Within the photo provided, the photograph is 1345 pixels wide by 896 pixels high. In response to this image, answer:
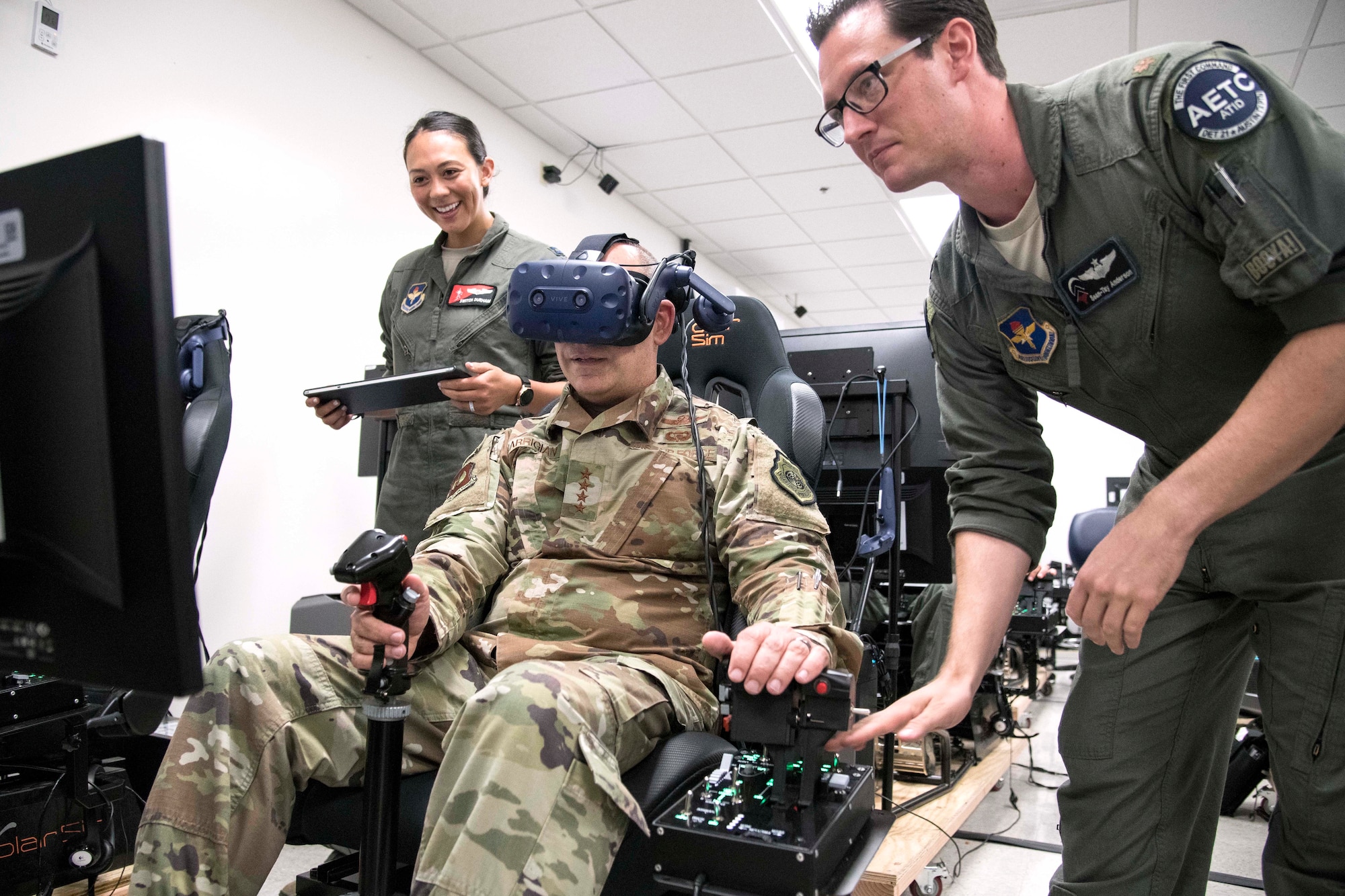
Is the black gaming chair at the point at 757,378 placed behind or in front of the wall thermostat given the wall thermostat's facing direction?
in front

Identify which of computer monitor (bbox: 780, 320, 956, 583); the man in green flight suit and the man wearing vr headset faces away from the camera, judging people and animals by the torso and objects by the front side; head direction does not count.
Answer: the computer monitor

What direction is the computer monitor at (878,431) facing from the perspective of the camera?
away from the camera

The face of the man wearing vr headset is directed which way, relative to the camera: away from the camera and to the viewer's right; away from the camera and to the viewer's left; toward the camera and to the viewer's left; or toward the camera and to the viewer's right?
toward the camera and to the viewer's left

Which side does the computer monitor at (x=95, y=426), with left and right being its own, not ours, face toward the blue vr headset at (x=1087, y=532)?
front

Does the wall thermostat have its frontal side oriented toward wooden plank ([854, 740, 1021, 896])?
yes

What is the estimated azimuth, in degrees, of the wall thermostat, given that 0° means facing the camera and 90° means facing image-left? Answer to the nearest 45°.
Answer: approximately 315°

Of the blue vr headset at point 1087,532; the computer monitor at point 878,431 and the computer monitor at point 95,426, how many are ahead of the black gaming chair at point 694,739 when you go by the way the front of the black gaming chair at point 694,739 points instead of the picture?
1

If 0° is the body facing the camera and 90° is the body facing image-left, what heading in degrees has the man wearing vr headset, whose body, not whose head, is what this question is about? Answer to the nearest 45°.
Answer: approximately 45°

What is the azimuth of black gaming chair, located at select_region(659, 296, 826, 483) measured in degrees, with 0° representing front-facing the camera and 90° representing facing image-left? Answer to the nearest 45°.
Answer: approximately 45°

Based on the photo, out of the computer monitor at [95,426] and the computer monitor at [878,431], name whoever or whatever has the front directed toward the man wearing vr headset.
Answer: the computer monitor at [95,426]

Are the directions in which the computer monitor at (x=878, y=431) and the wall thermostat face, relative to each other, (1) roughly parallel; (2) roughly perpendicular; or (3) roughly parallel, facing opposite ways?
roughly perpendicular

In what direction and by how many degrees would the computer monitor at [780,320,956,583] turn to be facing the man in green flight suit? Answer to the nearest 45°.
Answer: approximately 180°

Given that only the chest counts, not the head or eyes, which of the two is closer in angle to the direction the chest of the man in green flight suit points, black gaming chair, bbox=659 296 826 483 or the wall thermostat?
the wall thermostat
